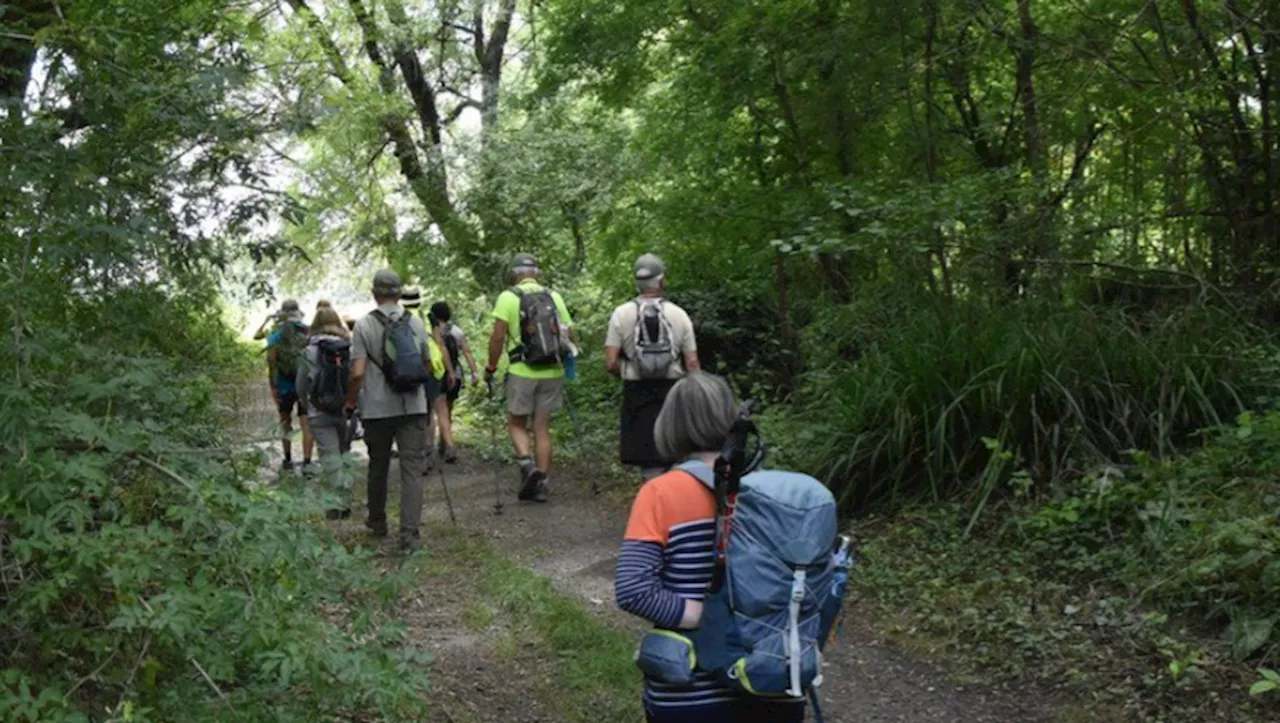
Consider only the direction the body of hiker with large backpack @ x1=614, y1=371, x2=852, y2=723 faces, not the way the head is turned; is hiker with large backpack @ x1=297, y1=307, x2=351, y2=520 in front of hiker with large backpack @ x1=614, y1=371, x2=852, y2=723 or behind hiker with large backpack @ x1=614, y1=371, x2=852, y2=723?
in front

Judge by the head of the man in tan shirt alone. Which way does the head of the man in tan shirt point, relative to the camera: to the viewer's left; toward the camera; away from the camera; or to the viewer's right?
away from the camera

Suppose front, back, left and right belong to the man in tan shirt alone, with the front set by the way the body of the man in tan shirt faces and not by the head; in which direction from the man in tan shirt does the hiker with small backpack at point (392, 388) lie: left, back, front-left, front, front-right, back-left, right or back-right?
left

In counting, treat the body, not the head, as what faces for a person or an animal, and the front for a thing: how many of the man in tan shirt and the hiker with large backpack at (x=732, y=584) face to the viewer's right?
0

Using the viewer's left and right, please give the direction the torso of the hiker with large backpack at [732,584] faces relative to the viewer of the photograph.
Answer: facing away from the viewer and to the left of the viewer

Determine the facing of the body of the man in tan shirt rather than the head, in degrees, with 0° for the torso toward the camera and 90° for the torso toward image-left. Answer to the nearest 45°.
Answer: approximately 180°

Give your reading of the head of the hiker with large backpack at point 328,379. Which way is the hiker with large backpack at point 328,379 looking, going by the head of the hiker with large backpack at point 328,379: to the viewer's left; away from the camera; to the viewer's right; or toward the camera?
away from the camera

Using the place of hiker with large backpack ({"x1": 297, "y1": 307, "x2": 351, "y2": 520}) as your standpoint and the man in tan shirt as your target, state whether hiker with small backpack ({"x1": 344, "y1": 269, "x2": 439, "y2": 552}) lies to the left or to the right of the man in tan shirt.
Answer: right

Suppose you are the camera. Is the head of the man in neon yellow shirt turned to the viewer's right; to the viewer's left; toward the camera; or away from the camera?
away from the camera

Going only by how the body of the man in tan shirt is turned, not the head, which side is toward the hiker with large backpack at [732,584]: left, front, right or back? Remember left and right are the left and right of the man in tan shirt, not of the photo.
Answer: back

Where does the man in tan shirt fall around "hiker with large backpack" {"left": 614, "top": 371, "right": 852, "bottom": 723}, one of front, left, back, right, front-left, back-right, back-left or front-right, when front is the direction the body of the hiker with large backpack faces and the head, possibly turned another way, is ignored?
front-right

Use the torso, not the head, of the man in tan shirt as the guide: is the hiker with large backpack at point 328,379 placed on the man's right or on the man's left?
on the man's left

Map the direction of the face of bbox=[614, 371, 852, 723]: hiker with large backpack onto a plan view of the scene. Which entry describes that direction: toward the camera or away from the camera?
away from the camera
